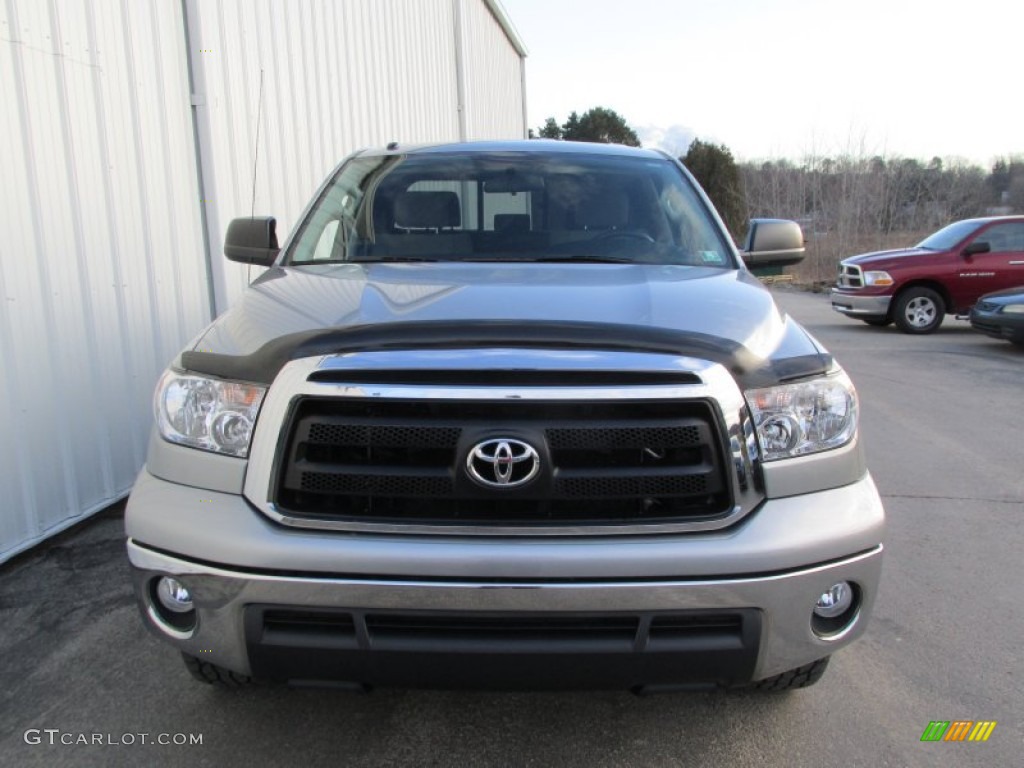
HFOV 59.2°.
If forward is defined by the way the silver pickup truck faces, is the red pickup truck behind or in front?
behind

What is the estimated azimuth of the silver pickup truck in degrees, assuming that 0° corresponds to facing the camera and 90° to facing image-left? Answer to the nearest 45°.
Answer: approximately 0°
